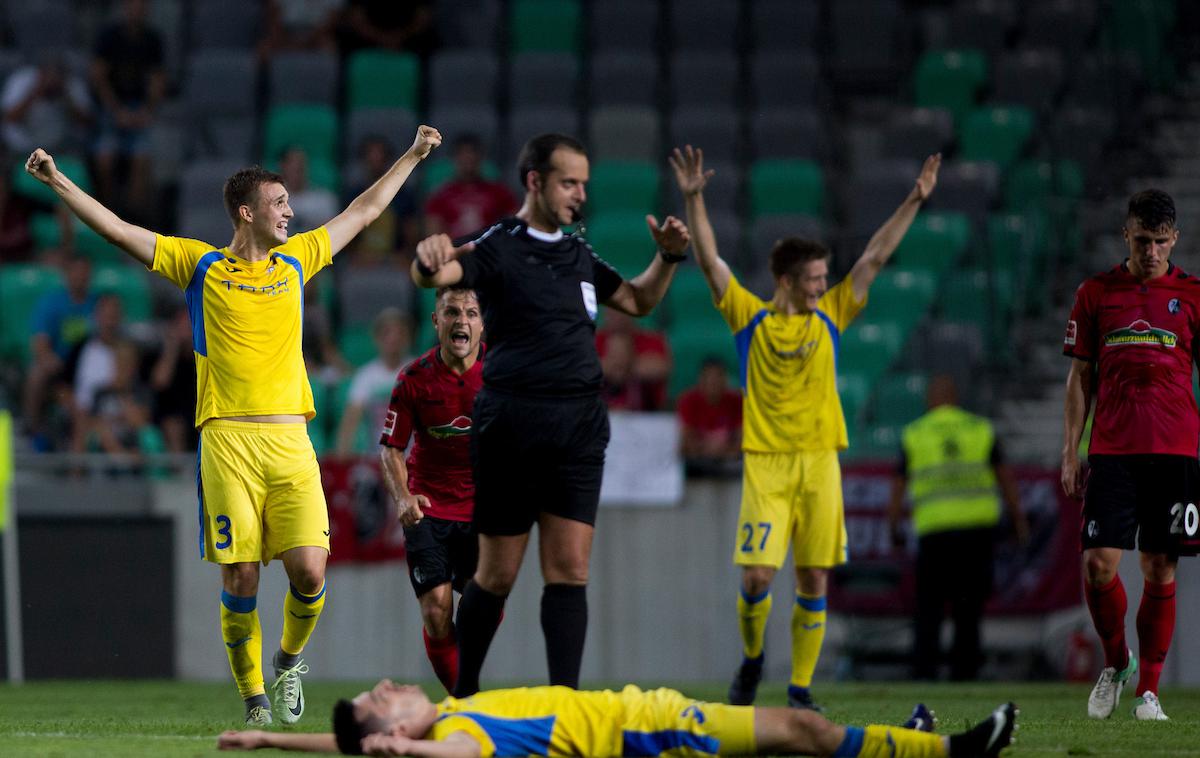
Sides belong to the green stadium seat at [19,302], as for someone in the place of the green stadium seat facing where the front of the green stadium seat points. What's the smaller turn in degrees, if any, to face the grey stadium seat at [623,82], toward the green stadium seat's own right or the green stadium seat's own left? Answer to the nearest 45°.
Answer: approximately 90° to the green stadium seat's own left

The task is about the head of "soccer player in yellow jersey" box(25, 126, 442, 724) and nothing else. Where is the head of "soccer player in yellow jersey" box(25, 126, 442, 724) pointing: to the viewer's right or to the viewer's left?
to the viewer's right

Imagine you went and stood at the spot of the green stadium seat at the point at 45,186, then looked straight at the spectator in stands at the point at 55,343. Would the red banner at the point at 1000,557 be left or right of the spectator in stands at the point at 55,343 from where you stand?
left

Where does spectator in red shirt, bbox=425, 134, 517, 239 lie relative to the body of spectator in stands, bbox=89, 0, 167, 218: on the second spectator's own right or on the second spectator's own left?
on the second spectator's own left

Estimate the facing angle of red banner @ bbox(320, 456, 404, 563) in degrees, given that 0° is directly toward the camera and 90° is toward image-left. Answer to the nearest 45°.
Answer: approximately 0°

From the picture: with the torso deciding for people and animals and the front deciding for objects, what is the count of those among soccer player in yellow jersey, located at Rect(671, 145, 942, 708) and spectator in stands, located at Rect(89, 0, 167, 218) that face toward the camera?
2

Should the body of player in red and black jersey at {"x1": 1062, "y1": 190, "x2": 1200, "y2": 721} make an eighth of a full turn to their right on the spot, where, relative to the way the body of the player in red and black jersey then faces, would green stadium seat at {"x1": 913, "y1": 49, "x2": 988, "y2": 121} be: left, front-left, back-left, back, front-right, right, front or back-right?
back-right

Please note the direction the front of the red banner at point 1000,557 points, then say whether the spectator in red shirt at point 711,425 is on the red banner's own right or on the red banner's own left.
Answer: on the red banner's own right
